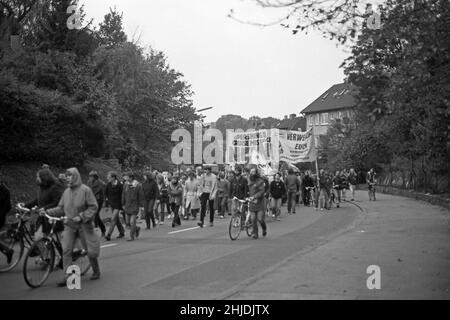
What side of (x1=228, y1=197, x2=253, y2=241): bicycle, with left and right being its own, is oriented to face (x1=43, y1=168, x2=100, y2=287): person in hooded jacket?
front

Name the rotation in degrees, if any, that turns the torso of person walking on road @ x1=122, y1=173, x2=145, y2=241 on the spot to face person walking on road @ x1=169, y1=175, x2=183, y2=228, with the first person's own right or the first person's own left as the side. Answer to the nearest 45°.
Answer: approximately 135° to the first person's own right

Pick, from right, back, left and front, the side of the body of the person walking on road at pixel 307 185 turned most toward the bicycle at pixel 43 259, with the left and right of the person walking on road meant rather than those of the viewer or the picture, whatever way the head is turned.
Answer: front

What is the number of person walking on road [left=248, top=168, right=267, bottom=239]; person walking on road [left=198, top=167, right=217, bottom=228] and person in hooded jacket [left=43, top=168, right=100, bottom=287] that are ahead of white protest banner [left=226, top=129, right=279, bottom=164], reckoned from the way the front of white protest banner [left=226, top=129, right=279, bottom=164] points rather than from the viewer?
3

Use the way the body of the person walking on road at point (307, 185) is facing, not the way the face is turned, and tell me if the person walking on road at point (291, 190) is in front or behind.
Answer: in front

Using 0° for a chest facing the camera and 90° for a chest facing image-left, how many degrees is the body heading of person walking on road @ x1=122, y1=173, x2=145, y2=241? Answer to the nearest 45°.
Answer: approximately 45°

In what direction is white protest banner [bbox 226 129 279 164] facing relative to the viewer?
toward the camera

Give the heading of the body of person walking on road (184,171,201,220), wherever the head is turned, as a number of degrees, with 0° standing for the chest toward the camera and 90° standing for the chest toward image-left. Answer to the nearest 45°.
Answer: approximately 45°

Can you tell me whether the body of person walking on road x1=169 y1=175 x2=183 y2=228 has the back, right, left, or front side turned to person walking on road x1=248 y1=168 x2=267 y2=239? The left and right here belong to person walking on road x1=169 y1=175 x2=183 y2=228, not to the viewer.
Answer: left

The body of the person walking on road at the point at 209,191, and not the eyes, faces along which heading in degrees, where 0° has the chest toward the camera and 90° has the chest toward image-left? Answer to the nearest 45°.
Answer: approximately 45°

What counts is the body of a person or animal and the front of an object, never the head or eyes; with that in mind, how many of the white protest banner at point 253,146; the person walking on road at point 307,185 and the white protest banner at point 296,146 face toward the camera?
3

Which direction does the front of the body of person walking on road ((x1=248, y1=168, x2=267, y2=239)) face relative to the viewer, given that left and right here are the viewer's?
facing the viewer and to the left of the viewer

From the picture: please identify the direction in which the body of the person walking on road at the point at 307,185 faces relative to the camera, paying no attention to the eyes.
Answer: toward the camera

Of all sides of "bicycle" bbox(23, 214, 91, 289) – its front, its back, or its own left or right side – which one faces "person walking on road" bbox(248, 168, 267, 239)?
back

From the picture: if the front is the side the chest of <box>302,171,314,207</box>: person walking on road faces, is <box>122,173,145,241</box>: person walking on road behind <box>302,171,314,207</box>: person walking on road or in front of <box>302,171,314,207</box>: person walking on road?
in front
